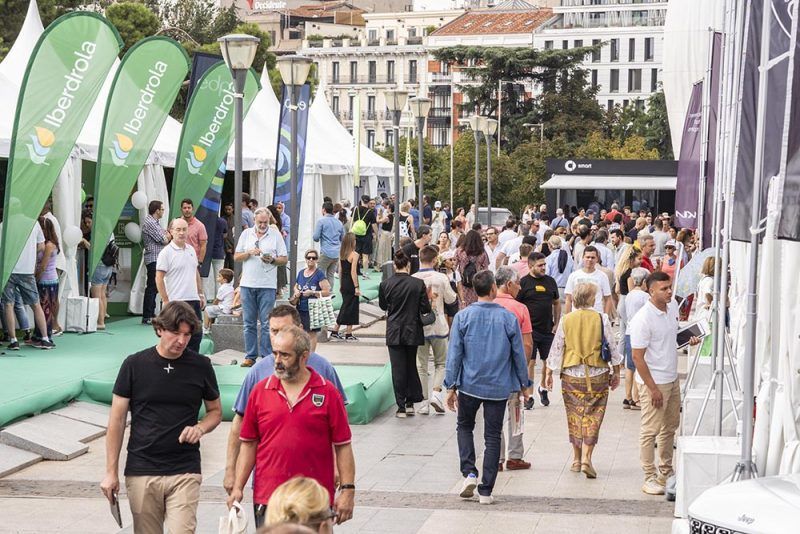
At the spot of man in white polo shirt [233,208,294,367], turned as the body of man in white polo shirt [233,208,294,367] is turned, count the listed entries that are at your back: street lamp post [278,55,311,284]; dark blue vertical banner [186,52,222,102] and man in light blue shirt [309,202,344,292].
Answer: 3

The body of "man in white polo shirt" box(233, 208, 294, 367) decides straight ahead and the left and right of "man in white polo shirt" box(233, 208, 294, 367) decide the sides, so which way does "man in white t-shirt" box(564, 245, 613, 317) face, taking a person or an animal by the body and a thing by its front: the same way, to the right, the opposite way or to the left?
the same way

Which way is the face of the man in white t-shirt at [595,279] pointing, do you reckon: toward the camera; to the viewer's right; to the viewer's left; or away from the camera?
toward the camera

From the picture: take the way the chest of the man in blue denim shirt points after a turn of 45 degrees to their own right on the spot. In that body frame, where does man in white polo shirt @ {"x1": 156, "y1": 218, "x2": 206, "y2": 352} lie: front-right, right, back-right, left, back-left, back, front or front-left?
left

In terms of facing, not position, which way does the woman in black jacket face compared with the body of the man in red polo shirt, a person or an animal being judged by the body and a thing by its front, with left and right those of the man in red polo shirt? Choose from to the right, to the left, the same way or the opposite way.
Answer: the opposite way

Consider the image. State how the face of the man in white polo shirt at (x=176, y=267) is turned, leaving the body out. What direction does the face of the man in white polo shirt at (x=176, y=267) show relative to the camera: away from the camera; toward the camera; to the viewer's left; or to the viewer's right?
toward the camera

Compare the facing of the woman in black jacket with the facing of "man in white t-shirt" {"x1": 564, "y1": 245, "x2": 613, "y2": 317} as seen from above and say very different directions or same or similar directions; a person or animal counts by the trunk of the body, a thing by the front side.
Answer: very different directions

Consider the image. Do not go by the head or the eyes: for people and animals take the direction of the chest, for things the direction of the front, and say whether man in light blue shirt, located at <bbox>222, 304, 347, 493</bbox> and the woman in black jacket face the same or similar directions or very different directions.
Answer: very different directions

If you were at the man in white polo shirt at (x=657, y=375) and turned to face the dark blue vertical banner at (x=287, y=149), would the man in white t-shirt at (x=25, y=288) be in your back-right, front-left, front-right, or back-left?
front-left

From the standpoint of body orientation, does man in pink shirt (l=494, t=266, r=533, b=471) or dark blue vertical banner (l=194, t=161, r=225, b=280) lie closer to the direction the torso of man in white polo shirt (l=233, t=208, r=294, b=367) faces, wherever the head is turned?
the man in pink shirt

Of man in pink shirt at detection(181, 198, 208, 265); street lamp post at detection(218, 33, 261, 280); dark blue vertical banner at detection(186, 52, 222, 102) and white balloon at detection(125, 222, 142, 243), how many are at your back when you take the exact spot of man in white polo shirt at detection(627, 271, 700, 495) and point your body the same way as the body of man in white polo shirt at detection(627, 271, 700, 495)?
4

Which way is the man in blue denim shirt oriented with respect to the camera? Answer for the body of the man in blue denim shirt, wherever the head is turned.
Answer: away from the camera

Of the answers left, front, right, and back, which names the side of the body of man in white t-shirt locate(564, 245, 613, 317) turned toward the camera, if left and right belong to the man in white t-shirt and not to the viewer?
front

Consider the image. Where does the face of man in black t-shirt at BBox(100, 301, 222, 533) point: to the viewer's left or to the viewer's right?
to the viewer's right

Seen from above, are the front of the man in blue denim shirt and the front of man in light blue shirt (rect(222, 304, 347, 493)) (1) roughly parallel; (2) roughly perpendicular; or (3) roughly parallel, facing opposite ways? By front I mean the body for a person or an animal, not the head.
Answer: roughly parallel, facing opposite ways

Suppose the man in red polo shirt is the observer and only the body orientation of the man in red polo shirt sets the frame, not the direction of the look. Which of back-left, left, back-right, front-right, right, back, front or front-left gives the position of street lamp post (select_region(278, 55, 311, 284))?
back

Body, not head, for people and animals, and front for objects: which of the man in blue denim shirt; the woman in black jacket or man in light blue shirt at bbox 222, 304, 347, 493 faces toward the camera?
the man in light blue shirt

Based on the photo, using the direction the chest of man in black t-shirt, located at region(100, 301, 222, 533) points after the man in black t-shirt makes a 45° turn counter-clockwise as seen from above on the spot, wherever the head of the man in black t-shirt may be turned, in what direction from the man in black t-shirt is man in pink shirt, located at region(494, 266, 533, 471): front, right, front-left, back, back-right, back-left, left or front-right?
left

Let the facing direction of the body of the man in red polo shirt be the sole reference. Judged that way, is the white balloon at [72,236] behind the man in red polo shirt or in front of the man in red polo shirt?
behind

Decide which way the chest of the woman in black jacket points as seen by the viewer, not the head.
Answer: away from the camera

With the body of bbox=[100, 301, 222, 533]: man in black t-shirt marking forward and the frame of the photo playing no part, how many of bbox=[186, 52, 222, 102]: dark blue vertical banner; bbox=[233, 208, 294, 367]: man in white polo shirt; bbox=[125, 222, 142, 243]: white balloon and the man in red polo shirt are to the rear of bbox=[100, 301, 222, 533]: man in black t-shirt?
3
